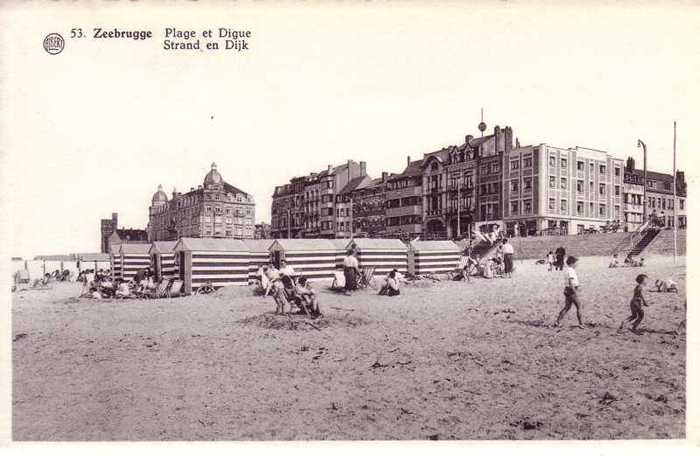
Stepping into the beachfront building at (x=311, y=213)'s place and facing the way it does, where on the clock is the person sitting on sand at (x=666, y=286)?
The person sitting on sand is roughly at 10 o'clock from the beachfront building.

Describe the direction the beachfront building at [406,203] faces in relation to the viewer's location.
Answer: facing the viewer and to the left of the viewer

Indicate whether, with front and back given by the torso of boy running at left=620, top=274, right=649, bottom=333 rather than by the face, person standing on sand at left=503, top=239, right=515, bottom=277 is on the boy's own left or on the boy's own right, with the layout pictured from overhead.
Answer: on the boy's own left

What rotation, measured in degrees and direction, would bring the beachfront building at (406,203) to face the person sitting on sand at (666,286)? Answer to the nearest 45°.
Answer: approximately 45° to its left

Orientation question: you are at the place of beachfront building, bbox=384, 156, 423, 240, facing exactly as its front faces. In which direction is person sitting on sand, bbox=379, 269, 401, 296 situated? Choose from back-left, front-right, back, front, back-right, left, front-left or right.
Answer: front-left

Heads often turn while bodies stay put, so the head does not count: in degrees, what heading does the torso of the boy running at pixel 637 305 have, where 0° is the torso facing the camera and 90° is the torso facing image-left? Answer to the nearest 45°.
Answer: approximately 270°

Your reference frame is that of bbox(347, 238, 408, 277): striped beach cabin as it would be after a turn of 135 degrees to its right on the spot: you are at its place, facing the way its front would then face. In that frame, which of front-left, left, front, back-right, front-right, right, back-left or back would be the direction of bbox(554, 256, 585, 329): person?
right

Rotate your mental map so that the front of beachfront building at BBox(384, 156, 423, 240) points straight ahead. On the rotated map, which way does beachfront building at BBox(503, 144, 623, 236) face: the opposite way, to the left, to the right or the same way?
the same way

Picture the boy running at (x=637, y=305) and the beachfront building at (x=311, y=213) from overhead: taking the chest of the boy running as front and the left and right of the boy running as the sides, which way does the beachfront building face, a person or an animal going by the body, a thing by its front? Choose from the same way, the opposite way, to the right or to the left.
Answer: to the right

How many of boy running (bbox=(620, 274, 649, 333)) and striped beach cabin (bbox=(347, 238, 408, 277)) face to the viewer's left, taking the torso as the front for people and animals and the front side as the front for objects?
1
